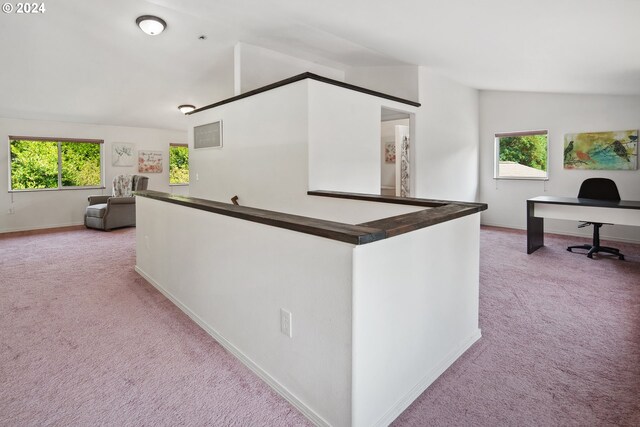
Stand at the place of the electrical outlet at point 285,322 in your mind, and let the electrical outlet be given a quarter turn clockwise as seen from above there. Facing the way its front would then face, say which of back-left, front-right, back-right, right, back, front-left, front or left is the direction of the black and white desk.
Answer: right

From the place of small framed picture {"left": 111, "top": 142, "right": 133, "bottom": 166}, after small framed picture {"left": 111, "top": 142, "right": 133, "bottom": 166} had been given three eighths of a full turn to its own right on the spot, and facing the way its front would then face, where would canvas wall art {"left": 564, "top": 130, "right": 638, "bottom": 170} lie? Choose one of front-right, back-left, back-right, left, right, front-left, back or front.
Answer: back

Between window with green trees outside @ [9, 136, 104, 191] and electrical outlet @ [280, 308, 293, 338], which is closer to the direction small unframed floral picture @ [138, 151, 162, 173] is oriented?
the electrical outlet

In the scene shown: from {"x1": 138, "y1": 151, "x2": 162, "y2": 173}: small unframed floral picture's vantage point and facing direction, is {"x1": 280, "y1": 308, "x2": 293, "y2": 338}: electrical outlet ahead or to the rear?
ahead

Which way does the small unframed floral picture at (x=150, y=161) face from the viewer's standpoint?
toward the camera

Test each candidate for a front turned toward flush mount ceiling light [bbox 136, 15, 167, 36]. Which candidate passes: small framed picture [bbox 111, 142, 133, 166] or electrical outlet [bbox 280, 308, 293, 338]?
the small framed picture

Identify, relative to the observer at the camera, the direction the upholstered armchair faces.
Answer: facing the viewer and to the left of the viewer

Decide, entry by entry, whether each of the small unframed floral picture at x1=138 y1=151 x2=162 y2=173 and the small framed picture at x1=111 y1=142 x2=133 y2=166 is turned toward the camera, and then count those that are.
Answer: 2

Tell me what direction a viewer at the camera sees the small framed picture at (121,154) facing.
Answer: facing the viewer

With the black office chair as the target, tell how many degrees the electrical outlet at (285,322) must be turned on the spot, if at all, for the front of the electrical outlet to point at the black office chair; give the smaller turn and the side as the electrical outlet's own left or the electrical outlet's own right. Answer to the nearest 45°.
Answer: approximately 180°

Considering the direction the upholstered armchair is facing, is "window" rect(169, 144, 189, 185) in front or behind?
behind

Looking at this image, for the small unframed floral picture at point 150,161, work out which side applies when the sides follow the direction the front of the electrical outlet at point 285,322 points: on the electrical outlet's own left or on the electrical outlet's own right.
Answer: on the electrical outlet's own right

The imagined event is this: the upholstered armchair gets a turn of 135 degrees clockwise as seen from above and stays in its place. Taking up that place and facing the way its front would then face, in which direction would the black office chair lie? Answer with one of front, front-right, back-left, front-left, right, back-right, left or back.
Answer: back-right
